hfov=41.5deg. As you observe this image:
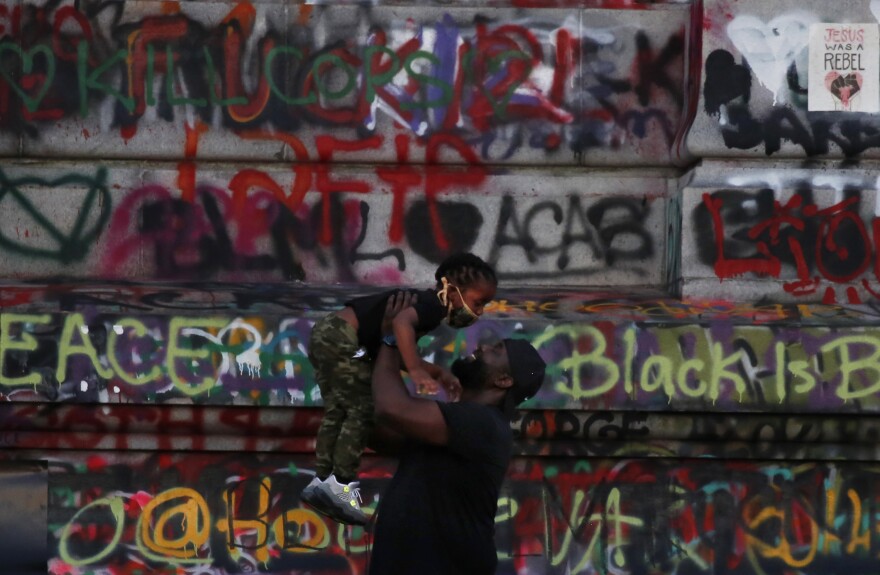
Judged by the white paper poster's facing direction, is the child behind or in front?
in front

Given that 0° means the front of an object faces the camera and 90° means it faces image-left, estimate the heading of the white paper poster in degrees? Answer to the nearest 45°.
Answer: approximately 0°

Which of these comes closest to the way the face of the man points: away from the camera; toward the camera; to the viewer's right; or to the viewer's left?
to the viewer's left

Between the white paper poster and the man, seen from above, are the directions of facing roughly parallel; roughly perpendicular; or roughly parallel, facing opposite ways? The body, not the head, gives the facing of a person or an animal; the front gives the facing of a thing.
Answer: roughly perpendicular

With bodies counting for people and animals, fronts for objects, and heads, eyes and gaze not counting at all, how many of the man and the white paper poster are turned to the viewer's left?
1

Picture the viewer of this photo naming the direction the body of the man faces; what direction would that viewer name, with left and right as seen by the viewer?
facing to the left of the viewer

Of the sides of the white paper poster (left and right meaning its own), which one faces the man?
front
